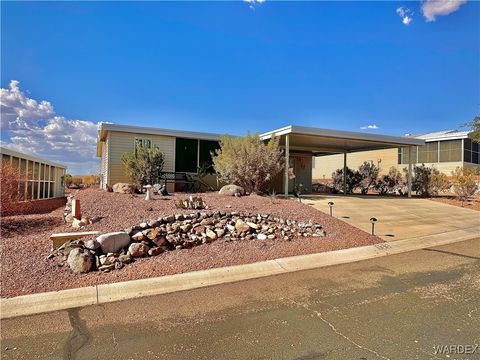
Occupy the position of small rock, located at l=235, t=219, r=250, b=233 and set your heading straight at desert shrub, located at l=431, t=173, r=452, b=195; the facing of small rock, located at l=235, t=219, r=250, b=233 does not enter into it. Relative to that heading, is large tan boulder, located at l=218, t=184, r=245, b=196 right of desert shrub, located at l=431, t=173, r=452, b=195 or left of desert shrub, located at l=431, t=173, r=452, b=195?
left

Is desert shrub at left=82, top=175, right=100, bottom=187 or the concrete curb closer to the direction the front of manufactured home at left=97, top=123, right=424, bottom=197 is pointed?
the concrete curb

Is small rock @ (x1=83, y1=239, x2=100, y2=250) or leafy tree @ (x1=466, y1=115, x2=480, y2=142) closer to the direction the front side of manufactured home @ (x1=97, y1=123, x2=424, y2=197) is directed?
the small rock

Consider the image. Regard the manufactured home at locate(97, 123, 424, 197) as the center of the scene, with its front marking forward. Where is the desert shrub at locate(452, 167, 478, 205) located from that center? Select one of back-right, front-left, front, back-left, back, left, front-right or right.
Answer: left

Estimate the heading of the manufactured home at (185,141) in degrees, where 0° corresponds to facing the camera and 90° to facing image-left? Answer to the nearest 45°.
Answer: approximately 0°

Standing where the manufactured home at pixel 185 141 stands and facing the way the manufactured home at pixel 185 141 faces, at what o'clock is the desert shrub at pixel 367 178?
The desert shrub is roughly at 8 o'clock from the manufactured home.

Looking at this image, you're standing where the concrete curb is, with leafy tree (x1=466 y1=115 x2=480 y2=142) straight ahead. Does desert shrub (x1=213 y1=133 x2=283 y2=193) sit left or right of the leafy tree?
left

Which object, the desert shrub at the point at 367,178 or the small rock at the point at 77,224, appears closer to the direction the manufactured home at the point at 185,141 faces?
the small rock

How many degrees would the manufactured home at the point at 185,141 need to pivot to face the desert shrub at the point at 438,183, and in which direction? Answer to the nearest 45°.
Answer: approximately 90° to its left

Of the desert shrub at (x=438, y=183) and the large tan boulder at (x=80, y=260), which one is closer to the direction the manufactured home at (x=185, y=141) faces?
the large tan boulder

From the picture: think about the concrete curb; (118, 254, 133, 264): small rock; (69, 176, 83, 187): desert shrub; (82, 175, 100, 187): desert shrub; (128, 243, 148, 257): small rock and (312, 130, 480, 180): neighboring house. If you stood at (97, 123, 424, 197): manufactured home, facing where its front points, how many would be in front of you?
3
